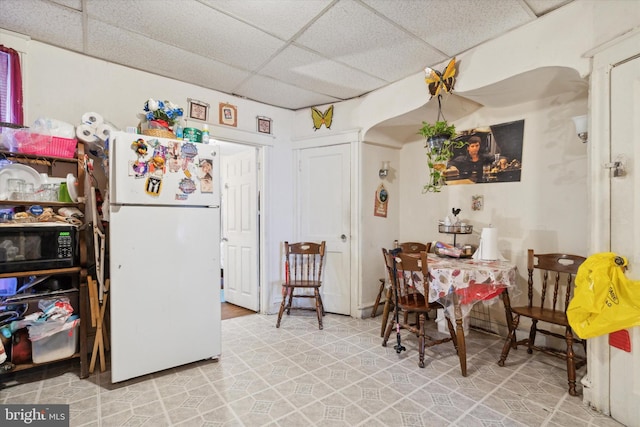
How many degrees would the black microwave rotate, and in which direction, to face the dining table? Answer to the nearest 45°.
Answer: approximately 45° to its left

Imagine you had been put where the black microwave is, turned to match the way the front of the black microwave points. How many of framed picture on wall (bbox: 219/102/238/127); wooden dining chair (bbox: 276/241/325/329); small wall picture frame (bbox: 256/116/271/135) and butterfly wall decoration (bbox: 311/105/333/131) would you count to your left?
4

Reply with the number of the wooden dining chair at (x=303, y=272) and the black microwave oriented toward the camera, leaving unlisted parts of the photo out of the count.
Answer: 2

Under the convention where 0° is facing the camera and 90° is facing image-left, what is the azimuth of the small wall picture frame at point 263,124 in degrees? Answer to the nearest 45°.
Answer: approximately 315°

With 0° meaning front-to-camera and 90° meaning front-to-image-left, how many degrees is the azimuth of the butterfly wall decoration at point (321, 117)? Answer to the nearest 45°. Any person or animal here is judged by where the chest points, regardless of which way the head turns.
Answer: approximately 0°
